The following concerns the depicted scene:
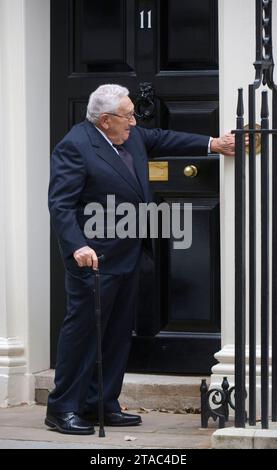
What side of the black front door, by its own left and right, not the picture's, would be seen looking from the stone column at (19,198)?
right

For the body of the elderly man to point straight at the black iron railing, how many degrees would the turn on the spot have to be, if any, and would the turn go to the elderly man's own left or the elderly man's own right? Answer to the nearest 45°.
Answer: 0° — they already face it

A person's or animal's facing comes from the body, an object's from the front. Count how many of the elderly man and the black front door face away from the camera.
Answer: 0

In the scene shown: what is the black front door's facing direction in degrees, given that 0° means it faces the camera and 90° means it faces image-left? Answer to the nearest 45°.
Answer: approximately 0°

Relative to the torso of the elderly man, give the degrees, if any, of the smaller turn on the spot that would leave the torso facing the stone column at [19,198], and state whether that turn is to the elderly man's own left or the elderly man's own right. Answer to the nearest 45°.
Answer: approximately 180°

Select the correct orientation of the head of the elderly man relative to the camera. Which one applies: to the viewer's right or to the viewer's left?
to the viewer's right

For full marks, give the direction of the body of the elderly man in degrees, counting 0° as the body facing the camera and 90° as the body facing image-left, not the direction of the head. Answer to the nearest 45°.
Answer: approximately 315°
